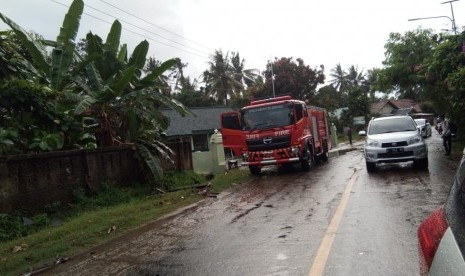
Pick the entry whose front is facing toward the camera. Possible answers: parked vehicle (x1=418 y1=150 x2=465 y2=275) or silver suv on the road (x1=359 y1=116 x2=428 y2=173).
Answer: silver suv on the road (x1=359 y1=116 x2=428 y2=173)

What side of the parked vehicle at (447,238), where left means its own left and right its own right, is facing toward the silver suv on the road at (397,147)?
front

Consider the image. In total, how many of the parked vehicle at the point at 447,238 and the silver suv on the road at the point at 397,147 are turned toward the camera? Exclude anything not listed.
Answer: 1

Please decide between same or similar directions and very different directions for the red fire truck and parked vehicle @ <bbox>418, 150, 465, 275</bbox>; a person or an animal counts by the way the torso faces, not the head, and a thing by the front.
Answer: very different directions

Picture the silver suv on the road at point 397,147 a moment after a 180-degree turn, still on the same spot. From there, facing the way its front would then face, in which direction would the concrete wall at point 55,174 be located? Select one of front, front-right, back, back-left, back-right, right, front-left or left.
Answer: back-left

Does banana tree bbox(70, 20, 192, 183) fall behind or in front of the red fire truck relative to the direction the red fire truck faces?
in front

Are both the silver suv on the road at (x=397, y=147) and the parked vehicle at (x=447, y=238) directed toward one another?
yes

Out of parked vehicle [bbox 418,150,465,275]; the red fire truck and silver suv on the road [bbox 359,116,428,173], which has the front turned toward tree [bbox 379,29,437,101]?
parked vehicle [bbox 418,150,465,275]

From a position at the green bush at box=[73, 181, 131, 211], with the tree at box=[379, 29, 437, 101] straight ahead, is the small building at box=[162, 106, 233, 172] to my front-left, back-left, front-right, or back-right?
front-left

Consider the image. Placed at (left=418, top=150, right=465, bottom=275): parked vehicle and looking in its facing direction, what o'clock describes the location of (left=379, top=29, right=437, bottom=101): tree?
The tree is roughly at 12 o'clock from the parked vehicle.

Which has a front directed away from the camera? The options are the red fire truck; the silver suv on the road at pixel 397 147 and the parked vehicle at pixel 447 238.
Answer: the parked vehicle at pixel 447 238

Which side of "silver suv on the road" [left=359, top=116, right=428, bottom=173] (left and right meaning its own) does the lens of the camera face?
front

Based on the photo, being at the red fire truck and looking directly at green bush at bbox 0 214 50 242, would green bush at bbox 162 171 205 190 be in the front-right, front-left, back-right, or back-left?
front-right

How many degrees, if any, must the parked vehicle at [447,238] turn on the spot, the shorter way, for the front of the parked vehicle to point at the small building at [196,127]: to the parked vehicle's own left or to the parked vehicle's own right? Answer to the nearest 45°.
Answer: approximately 45° to the parked vehicle's own left

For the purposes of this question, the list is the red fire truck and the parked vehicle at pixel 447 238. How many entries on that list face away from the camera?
1

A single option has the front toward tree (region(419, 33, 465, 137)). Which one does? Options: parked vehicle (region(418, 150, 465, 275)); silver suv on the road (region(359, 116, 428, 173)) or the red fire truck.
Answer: parked vehicle (region(418, 150, 465, 275))

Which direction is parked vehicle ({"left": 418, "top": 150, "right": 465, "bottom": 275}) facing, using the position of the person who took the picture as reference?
facing away from the viewer

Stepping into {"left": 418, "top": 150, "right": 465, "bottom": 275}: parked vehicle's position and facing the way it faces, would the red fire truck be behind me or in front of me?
in front

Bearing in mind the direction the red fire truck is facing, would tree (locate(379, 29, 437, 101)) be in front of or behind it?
behind

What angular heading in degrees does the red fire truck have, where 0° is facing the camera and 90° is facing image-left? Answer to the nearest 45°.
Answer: approximately 45°
